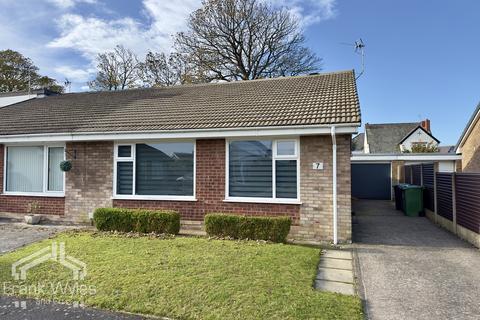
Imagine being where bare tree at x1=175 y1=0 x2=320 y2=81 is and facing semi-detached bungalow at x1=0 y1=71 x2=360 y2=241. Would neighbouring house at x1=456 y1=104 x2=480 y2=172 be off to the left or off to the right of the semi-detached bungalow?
left

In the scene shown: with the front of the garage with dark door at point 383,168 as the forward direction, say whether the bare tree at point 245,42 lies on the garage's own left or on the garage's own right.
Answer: on the garage's own right

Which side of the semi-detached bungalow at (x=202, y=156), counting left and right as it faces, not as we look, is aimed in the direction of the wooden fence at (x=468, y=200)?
left

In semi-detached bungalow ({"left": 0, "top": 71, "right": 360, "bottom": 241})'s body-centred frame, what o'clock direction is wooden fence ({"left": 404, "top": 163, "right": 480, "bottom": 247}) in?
The wooden fence is roughly at 8 o'clock from the semi-detached bungalow.

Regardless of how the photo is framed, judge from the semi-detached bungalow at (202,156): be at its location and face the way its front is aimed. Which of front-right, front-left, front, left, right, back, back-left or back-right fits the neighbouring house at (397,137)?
back

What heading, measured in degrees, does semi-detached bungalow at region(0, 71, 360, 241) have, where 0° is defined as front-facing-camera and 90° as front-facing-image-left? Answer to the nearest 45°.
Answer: approximately 45°

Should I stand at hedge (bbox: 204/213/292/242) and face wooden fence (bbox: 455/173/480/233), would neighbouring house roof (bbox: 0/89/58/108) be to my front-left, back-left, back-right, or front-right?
back-left
